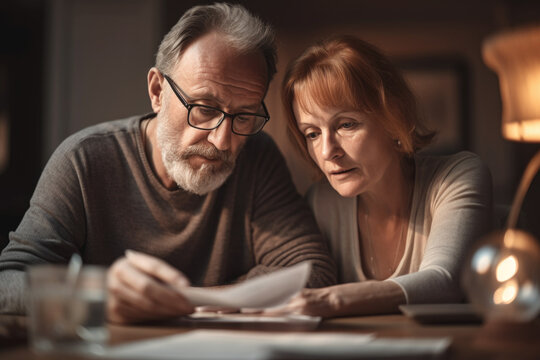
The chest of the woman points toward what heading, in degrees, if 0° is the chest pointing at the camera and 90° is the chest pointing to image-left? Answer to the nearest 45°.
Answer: approximately 45°

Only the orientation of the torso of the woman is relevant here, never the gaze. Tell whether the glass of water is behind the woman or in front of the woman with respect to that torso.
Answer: in front

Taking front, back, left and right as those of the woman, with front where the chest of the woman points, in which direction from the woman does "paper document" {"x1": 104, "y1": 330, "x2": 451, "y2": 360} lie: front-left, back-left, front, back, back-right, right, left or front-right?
front-left

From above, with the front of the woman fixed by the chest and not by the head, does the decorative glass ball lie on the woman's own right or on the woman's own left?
on the woman's own left

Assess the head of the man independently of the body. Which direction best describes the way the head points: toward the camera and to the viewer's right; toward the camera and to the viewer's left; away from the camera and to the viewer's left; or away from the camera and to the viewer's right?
toward the camera and to the viewer's right
